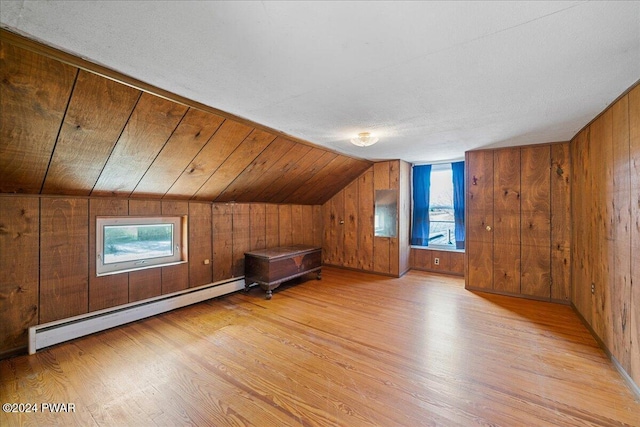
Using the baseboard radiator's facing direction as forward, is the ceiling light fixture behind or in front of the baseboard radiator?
in front

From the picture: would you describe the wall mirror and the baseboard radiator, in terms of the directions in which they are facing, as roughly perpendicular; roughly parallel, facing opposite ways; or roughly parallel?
roughly perpendicular

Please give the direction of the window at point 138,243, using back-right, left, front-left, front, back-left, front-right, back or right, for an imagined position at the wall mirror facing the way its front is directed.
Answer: front-right

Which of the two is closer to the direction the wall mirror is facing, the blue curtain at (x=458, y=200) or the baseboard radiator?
the baseboard radiator

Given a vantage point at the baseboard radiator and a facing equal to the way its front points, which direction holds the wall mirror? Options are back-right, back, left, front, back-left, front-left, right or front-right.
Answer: front-left

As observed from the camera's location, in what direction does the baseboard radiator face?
facing the viewer and to the right of the viewer

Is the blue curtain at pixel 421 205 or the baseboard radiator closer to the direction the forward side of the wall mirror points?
the baseboard radiator

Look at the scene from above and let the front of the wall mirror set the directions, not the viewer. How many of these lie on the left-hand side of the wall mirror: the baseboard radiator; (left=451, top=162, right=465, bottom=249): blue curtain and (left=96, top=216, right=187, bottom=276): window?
1

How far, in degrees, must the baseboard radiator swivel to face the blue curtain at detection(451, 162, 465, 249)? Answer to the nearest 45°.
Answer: approximately 45° to its left

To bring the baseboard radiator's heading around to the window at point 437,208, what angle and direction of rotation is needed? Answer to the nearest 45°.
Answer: approximately 45° to its left

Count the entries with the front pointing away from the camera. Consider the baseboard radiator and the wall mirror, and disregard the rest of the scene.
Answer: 0

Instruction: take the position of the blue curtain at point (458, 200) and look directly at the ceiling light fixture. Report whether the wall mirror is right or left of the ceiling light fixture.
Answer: right

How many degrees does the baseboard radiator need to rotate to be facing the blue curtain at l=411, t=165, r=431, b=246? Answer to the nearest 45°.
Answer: approximately 45° to its left

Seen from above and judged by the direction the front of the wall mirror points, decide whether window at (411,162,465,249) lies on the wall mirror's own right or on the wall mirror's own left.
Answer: on the wall mirror's own left

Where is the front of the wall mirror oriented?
toward the camera
